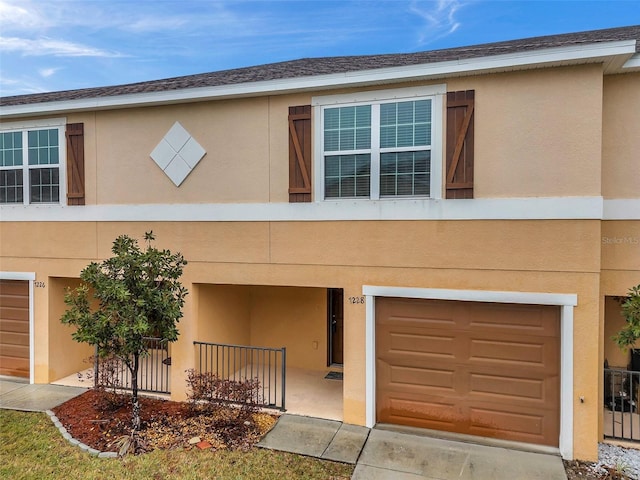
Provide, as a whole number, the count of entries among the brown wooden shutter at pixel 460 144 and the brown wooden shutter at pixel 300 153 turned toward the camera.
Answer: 2

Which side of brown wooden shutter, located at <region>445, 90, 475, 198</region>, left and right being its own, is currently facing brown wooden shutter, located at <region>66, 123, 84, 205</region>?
right

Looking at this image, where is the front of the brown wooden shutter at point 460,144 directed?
toward the camera

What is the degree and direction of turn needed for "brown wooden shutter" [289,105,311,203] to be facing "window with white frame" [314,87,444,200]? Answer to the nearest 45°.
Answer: approximately 90° to its left

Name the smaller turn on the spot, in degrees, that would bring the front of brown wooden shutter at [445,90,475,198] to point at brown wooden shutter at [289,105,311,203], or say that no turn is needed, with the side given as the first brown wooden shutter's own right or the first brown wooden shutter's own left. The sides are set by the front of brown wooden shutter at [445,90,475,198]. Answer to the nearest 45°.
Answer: approximately 90° to the first brown wooden shutter's own right

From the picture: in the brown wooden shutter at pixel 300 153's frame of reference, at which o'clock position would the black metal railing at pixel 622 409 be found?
The black metal railing is roughly at 9 o'clock from the brown wooden shutter.

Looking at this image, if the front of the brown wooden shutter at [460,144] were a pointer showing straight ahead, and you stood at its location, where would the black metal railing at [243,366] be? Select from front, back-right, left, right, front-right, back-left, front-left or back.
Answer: right

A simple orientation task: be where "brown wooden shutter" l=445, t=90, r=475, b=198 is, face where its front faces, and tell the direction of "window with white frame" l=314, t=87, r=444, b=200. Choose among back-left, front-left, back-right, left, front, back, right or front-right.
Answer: right

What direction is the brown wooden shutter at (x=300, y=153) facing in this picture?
toward the camera
